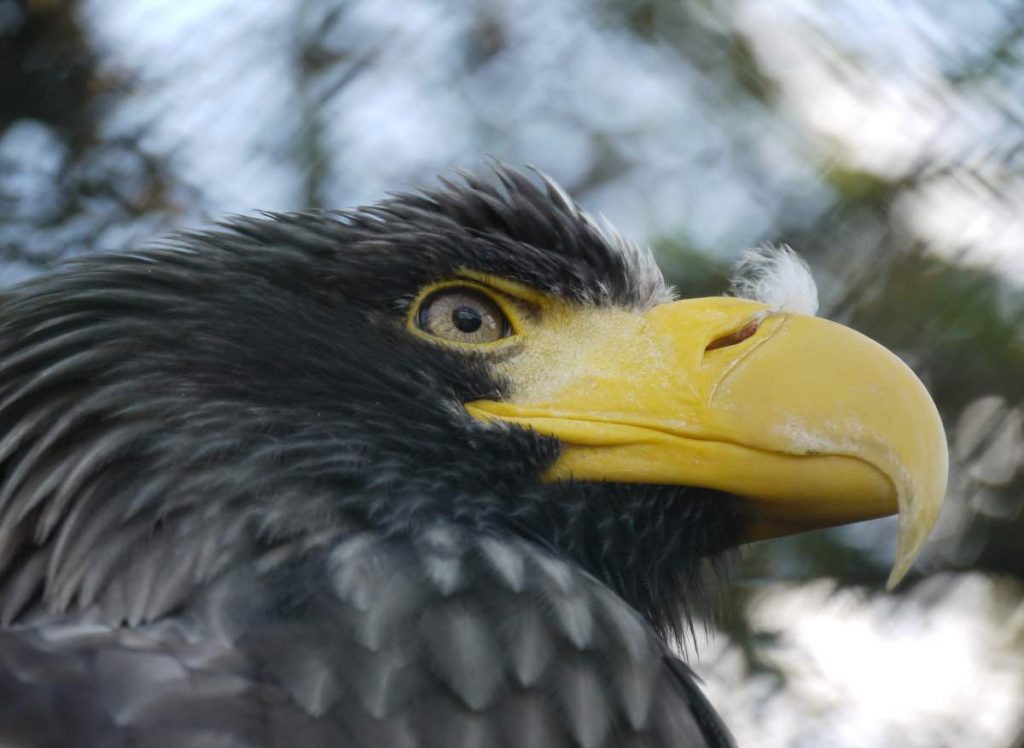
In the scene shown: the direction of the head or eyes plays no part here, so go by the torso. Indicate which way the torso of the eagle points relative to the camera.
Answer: to the viewer's right
